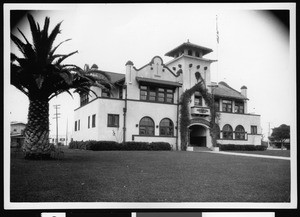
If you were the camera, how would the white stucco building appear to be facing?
facing the viewer and to the right of the viewer

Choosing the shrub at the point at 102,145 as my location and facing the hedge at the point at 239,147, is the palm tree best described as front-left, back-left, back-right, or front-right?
back-right

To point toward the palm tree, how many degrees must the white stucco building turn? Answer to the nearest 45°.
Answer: approximately 45° to its right

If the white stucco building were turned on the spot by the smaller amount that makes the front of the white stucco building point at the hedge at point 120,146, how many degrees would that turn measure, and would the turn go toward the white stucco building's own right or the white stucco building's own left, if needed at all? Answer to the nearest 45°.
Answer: approximately 90° to the white stucco building's own right
